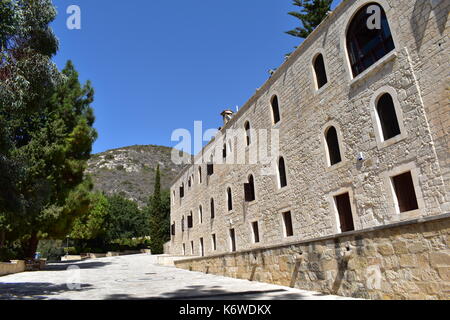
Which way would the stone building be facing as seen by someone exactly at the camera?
facing the viewer and to the left of the viewer
